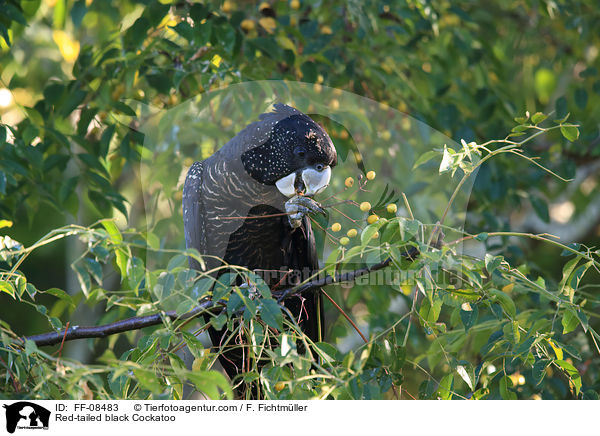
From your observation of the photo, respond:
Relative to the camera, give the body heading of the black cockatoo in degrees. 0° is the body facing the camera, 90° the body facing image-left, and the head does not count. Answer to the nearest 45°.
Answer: approximately 315°
